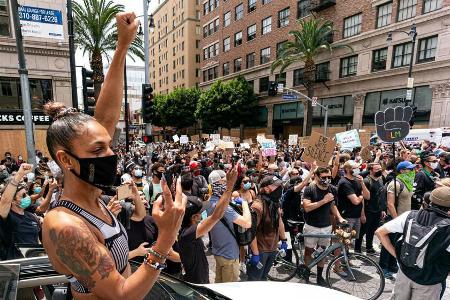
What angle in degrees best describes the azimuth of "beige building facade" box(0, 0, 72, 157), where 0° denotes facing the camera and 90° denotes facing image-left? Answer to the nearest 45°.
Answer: approximately 315°

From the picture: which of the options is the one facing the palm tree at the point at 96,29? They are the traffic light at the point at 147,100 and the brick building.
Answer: the brick building

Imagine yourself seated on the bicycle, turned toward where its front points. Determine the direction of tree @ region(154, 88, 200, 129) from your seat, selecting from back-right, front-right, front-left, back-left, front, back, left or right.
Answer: back

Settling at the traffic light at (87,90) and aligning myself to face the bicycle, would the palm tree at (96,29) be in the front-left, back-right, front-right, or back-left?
back-left

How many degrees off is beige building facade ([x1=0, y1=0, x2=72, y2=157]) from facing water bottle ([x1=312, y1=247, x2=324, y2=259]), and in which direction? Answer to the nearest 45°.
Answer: approximately 45° to its right
